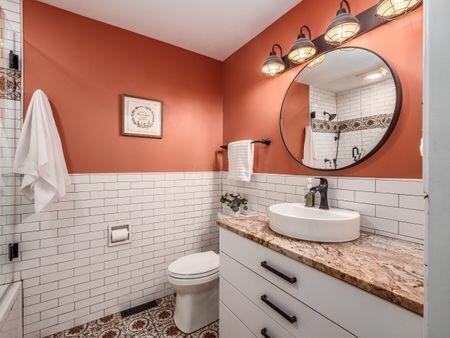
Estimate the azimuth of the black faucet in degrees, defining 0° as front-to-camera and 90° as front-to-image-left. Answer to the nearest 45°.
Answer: approximately 45°

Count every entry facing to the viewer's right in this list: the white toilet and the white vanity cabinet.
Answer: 0

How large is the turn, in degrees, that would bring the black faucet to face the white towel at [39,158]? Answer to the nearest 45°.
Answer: approximately 45° to its right

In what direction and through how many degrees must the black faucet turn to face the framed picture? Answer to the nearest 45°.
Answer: approximately 45° to its right

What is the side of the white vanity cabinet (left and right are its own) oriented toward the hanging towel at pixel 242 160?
right

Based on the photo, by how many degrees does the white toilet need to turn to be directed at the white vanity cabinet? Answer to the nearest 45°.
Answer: approximately 90° to its left

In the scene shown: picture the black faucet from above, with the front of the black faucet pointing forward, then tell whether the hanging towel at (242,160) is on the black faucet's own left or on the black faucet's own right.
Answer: on the black faucet's own right

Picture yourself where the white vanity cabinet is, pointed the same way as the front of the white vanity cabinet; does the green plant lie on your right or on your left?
on your right

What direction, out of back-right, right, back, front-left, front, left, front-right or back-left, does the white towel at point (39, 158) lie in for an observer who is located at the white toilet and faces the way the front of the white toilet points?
front-right

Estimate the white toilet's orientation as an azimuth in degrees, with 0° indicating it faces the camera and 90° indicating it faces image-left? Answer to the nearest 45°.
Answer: approximately 45°
